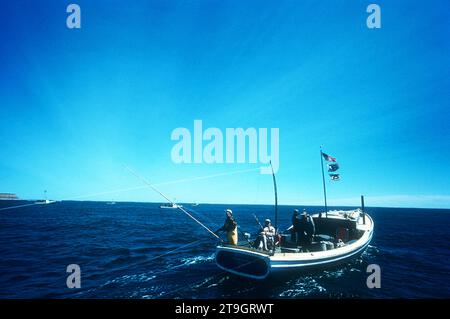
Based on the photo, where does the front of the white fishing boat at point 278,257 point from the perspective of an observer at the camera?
facing away from the viewer and to the right of the viewer
